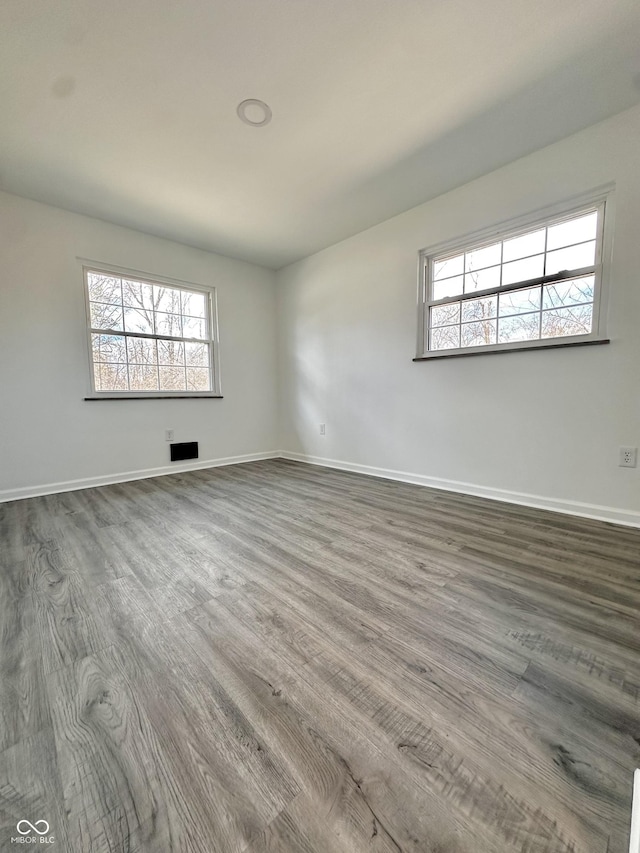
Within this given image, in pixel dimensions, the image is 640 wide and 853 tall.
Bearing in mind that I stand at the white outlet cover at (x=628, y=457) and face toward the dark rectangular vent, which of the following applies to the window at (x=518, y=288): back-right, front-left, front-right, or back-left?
front-right

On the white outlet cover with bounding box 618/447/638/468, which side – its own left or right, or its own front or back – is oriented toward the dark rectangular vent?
right

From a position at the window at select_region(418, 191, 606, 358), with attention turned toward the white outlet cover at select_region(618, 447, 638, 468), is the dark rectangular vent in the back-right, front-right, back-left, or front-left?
back-right
